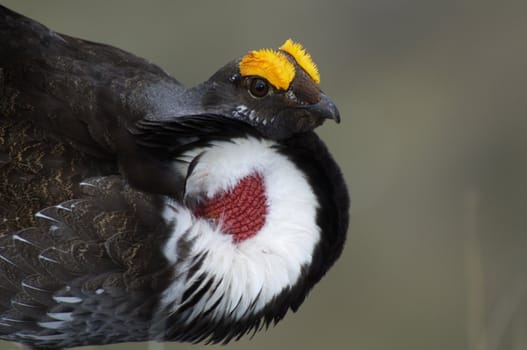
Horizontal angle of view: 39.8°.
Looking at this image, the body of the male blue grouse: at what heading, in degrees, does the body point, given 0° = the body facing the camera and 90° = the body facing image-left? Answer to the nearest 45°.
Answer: approximately 270°
